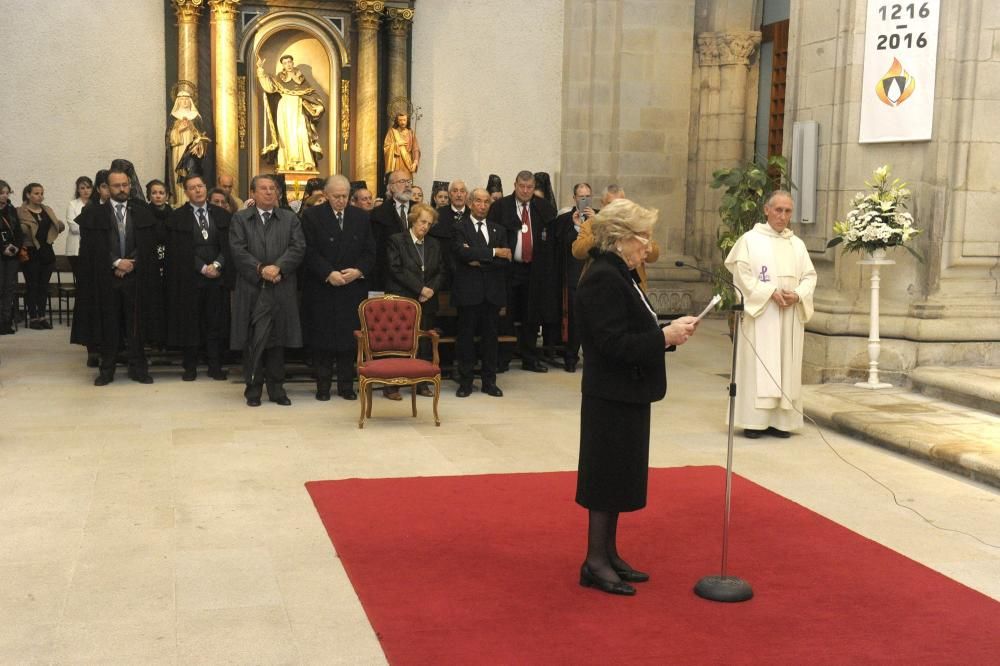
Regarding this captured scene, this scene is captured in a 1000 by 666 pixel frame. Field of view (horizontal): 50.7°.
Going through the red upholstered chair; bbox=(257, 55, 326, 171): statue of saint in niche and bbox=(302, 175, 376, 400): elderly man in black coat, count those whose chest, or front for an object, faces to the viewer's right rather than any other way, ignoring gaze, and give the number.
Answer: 0

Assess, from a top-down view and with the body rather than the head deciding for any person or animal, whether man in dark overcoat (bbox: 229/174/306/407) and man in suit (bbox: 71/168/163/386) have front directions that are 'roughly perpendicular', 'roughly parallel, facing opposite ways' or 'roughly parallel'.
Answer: roughly parallel

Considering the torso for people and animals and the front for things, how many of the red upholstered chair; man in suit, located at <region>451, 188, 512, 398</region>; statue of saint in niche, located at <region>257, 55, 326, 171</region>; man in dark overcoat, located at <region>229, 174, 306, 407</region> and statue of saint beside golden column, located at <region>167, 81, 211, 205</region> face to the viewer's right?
0

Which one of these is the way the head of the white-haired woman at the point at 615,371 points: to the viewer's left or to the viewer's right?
to the viewer's right

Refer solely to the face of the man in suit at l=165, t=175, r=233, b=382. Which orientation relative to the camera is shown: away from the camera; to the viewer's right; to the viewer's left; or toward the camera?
toward the camera

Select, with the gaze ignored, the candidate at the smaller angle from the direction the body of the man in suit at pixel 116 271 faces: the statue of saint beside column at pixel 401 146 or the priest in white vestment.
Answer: the priest in white vestment

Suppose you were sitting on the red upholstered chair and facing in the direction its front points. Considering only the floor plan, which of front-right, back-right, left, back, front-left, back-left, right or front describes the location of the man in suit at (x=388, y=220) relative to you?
back

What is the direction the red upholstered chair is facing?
toward the camera

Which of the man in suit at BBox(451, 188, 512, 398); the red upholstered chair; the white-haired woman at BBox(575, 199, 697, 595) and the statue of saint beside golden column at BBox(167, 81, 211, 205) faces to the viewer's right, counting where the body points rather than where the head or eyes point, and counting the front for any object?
the white-haired woman

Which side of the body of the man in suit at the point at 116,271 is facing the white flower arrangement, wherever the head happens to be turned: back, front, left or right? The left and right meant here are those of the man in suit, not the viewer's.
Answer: left

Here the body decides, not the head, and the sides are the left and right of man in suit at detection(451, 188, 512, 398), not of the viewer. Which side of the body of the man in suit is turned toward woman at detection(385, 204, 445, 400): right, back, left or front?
right

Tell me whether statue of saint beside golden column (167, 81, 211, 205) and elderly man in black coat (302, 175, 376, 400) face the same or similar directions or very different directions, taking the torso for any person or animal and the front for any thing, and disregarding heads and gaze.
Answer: same or similar directions

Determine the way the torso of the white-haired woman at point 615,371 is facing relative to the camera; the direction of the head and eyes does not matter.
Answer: to the viewer's right

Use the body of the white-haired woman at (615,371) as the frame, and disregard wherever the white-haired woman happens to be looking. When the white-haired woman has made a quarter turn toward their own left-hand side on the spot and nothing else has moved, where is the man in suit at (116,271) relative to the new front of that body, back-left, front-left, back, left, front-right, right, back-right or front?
front-left

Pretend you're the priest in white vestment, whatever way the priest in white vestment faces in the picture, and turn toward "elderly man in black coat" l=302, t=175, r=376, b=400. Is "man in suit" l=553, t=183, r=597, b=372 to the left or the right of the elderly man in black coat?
right

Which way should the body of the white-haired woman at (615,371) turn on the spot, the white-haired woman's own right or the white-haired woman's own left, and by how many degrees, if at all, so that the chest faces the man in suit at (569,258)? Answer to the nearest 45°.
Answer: approximately 90° to the white-haired woman's own left

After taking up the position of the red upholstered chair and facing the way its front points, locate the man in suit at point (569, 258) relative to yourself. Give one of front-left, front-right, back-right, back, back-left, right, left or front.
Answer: back-left

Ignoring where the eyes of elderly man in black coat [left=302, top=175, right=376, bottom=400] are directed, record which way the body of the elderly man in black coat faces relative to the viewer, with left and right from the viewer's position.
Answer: facing the viewer
